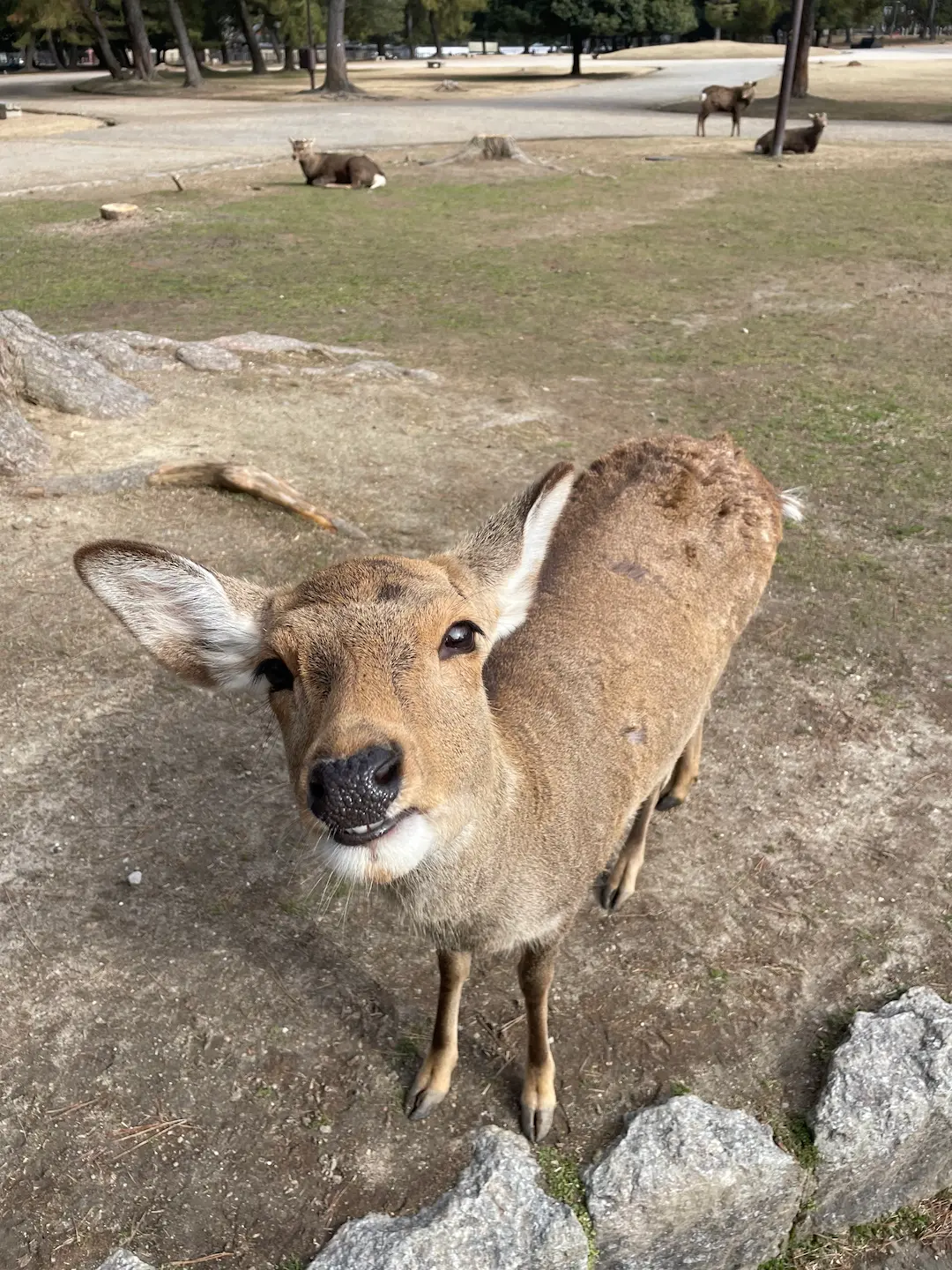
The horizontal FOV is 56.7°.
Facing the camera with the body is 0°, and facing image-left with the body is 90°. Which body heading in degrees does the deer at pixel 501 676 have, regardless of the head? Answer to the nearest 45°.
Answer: approximately 45°

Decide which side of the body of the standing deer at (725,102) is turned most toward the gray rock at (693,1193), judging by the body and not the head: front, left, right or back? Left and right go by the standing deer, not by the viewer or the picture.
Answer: right

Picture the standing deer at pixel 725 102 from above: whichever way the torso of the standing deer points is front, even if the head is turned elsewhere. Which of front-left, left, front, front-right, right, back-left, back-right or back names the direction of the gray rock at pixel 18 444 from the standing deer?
right

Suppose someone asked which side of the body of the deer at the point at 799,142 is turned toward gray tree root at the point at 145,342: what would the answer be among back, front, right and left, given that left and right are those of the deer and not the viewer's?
right

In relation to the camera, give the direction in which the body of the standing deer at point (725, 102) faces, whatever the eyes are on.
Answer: to the viewer's right

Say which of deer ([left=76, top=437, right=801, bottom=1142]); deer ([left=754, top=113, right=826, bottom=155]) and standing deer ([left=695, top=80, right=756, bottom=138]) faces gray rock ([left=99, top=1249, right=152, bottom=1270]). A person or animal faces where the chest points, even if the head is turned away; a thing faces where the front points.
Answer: deer ([left=76, top=437, right=801, bottom=1142])

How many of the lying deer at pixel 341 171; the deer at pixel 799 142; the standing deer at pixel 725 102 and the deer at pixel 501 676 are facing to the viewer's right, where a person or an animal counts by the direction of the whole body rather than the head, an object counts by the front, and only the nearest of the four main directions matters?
2

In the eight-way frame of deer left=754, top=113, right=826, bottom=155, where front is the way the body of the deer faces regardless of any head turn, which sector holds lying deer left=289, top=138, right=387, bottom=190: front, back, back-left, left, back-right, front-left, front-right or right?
back-right

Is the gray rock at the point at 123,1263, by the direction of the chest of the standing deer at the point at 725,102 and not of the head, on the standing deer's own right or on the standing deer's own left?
on the standing deer's own right

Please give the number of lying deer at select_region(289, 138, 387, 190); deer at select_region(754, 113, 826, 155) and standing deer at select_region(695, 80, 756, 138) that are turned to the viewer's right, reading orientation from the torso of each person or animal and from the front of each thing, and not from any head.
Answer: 2

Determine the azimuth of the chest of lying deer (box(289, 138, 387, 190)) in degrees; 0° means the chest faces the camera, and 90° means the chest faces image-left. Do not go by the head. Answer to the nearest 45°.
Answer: approximately 90°

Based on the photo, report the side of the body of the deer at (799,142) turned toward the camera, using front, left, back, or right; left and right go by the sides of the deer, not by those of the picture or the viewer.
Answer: right

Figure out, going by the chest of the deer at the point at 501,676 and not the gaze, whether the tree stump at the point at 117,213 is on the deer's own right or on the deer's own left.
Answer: on the deer's own right

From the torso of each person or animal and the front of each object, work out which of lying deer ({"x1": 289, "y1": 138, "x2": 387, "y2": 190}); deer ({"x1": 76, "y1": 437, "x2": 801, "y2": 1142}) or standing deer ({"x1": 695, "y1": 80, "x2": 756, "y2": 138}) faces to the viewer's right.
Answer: the standing deer

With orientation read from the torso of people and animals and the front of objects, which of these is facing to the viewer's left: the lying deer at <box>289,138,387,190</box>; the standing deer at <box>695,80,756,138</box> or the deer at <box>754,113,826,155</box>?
the lying deer
